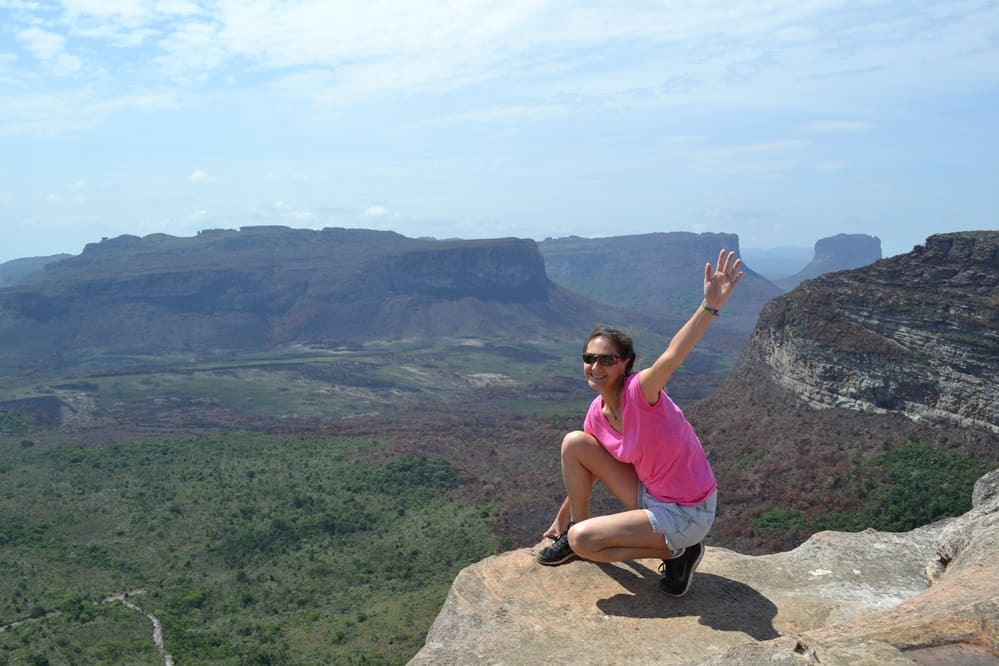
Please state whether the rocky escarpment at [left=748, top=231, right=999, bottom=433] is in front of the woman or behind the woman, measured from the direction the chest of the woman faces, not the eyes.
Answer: behind

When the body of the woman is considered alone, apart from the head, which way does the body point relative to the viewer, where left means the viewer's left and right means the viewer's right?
facing the viewer and to the left of the viewer
